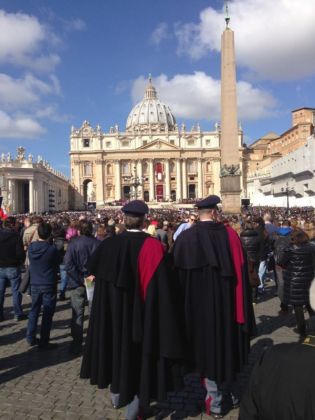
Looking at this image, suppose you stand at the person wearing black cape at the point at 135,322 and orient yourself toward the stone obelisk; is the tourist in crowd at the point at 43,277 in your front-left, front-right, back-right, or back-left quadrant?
front-left

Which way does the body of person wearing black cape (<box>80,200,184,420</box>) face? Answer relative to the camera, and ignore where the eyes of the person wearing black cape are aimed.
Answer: away from the camera

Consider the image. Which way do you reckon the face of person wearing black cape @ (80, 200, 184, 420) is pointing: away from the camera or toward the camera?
away from the camera

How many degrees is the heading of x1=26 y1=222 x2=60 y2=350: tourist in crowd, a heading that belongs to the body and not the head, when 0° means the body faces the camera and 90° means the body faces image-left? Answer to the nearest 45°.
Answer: approximately 225°

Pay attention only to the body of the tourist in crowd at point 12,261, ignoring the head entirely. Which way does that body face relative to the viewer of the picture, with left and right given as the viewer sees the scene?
facing away from the viewer

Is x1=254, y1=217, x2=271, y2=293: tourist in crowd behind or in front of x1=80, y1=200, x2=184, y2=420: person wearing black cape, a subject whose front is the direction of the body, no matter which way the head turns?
in front

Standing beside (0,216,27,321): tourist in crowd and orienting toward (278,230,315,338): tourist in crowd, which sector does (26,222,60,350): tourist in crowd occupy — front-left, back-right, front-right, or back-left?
front-right

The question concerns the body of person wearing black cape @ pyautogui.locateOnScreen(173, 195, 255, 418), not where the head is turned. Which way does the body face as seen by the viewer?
away from the camera

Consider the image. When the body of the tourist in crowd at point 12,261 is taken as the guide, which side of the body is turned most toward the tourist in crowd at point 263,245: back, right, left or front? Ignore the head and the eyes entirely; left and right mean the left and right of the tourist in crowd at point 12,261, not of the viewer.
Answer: right

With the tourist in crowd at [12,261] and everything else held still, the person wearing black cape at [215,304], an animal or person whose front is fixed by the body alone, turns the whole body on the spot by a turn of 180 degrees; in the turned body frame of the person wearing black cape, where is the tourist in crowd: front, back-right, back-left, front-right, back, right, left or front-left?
back-right

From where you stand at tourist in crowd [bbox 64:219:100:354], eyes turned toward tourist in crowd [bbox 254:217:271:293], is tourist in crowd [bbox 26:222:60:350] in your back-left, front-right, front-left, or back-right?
back-left

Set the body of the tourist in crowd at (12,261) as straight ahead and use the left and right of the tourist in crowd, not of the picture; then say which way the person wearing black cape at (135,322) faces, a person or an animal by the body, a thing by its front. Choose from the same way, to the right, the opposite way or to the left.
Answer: the same way

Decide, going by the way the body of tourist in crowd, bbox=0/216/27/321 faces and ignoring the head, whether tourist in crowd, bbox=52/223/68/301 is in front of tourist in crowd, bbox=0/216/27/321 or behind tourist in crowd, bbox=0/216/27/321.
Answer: in front

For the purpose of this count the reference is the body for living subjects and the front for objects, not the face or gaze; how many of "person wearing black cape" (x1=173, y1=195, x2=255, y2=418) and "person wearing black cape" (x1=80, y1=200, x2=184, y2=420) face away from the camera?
2

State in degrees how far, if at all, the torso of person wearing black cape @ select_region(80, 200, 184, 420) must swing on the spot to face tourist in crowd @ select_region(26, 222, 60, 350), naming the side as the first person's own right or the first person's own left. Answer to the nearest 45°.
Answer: approximately 45° to the first person's own left

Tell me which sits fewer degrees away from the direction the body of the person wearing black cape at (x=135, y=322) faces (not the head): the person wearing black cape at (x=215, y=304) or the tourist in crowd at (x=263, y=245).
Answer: the tourist in crowd

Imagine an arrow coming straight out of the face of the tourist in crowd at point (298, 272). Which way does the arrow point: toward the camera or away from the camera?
away from the camera

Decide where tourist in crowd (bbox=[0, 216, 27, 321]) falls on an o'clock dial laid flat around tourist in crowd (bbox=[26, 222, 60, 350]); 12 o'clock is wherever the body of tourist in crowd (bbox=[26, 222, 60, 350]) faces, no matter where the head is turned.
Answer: tourist in crowd (bbox=[0, 216, 27, 321]) is roughly at 10 o'clock from tourist in crowd (bbox=[26, 222, 60, 350]).

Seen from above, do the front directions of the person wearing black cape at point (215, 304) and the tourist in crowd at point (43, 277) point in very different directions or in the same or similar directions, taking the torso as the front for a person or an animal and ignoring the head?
same or similar directions

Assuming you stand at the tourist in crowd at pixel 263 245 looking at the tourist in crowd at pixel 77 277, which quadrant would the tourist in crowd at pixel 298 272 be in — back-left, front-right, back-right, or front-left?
front-left

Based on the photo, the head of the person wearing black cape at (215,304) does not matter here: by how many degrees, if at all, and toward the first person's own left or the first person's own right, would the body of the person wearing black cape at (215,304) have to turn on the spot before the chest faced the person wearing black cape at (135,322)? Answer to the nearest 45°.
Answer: approximately 135° to the first person's own left
